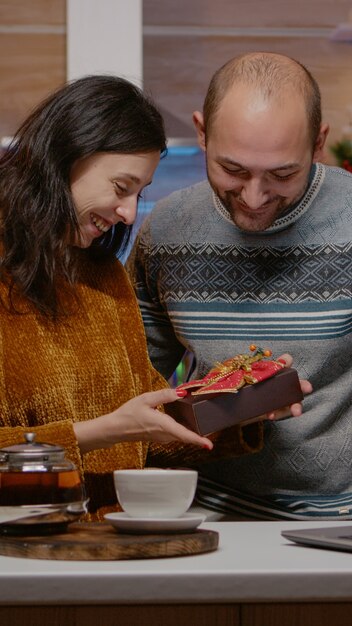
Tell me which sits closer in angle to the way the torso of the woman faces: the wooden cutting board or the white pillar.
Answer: the wooden cutting board

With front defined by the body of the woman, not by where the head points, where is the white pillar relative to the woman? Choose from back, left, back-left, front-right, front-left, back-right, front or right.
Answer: back-left

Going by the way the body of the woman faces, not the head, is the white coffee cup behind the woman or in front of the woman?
in front

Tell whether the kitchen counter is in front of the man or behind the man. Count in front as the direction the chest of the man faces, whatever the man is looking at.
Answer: in front

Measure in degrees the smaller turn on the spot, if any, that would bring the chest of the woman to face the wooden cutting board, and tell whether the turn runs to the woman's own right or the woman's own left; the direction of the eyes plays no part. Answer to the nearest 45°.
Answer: approximately 45° to the woman's own right

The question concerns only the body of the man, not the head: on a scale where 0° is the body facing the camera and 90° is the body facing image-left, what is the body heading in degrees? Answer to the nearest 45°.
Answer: approximately 0°

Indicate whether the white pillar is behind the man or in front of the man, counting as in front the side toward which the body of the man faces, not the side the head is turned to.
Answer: behind

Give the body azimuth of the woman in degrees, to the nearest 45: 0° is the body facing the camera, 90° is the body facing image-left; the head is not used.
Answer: approximately 315°

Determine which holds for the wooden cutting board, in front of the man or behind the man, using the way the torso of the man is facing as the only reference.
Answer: in front

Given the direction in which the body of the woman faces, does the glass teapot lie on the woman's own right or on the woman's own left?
on the woman's own right

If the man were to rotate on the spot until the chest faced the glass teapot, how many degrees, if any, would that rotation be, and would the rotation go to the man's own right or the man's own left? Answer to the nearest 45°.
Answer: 0° — they already face it
